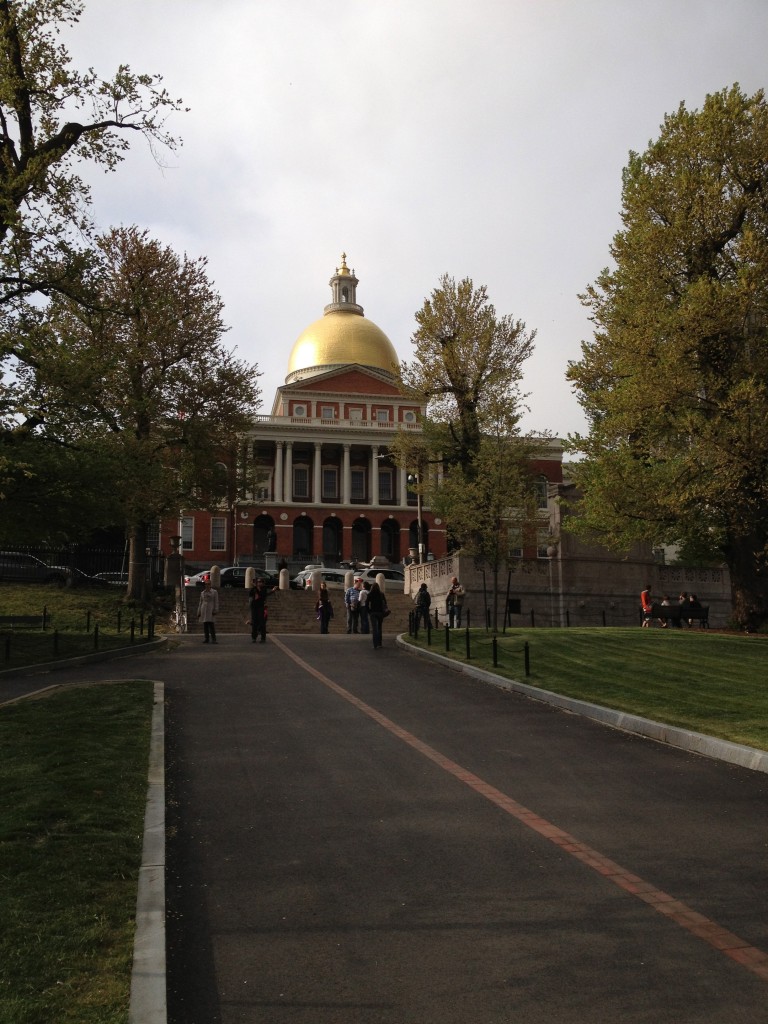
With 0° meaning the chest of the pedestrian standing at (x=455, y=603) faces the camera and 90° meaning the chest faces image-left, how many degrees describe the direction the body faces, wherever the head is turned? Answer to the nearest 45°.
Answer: approximately 0°

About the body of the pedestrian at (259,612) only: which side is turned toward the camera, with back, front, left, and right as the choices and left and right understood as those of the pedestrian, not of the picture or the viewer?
front

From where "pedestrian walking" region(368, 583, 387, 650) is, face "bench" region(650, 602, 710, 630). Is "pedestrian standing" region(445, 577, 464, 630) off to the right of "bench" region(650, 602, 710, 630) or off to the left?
left

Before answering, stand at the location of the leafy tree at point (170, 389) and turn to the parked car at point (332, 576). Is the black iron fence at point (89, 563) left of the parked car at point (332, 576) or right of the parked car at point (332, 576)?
left

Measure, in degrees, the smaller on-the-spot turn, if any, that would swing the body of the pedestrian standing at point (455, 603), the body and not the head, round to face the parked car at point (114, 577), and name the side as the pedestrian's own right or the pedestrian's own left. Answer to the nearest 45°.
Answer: approximately 135° to the pedestrian's own right

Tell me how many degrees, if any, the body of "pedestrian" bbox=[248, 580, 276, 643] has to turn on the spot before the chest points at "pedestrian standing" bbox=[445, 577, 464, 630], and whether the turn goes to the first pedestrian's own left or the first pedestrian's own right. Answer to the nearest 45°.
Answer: approximately 135° to the first pedestrian's own left

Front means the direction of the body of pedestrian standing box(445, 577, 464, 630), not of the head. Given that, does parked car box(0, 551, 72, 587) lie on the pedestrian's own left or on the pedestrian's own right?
on the pedestrian's own right

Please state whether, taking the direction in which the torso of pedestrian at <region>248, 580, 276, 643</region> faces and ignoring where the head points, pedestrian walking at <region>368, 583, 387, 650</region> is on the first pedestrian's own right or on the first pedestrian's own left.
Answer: on the first pedestrian's own left

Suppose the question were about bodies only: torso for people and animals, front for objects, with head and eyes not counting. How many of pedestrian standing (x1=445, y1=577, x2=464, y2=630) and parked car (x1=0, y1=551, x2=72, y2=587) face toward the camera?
1
